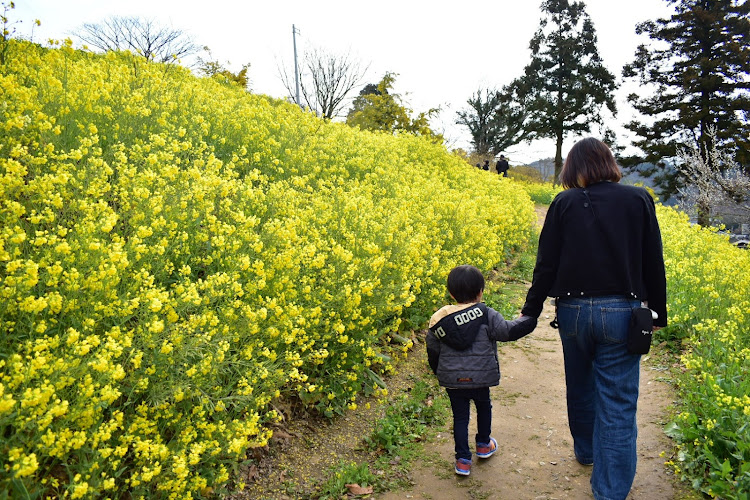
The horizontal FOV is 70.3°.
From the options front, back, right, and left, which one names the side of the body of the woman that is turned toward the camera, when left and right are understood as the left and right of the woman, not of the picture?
back

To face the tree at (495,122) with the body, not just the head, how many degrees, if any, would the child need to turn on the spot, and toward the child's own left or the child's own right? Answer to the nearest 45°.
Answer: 0° — they already face it

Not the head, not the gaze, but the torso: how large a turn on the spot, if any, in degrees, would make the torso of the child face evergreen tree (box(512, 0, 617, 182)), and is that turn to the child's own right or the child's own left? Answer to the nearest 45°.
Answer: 0° — they already face it

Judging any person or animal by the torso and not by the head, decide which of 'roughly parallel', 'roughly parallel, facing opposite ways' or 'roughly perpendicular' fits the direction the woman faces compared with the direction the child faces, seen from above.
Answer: roughly parallel

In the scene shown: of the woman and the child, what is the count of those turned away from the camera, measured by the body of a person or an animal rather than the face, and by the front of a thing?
2

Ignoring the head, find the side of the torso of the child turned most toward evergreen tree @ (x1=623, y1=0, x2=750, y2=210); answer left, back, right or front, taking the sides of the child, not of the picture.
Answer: front

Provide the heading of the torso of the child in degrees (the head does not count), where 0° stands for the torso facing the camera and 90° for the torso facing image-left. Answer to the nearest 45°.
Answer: approximately 180°

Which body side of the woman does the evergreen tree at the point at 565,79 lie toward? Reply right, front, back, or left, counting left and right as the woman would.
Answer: front

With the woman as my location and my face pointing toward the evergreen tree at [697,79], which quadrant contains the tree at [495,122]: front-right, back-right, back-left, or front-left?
front-left

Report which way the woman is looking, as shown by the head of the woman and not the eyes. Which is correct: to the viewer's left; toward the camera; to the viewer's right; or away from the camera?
away from the camera

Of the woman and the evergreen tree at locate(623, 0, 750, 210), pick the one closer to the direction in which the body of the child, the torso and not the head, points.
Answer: the evergreen tree

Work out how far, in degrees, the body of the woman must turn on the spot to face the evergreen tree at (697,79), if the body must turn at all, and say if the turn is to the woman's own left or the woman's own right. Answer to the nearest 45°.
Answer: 0° — they already face it

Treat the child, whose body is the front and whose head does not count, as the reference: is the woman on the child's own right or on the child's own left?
on the child's own right

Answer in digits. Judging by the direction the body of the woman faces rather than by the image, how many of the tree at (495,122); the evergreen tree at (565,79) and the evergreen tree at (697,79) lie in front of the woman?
3

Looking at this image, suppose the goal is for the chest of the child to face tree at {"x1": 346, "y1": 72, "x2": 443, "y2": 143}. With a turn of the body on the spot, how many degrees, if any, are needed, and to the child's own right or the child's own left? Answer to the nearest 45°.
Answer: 0° — they already face it
